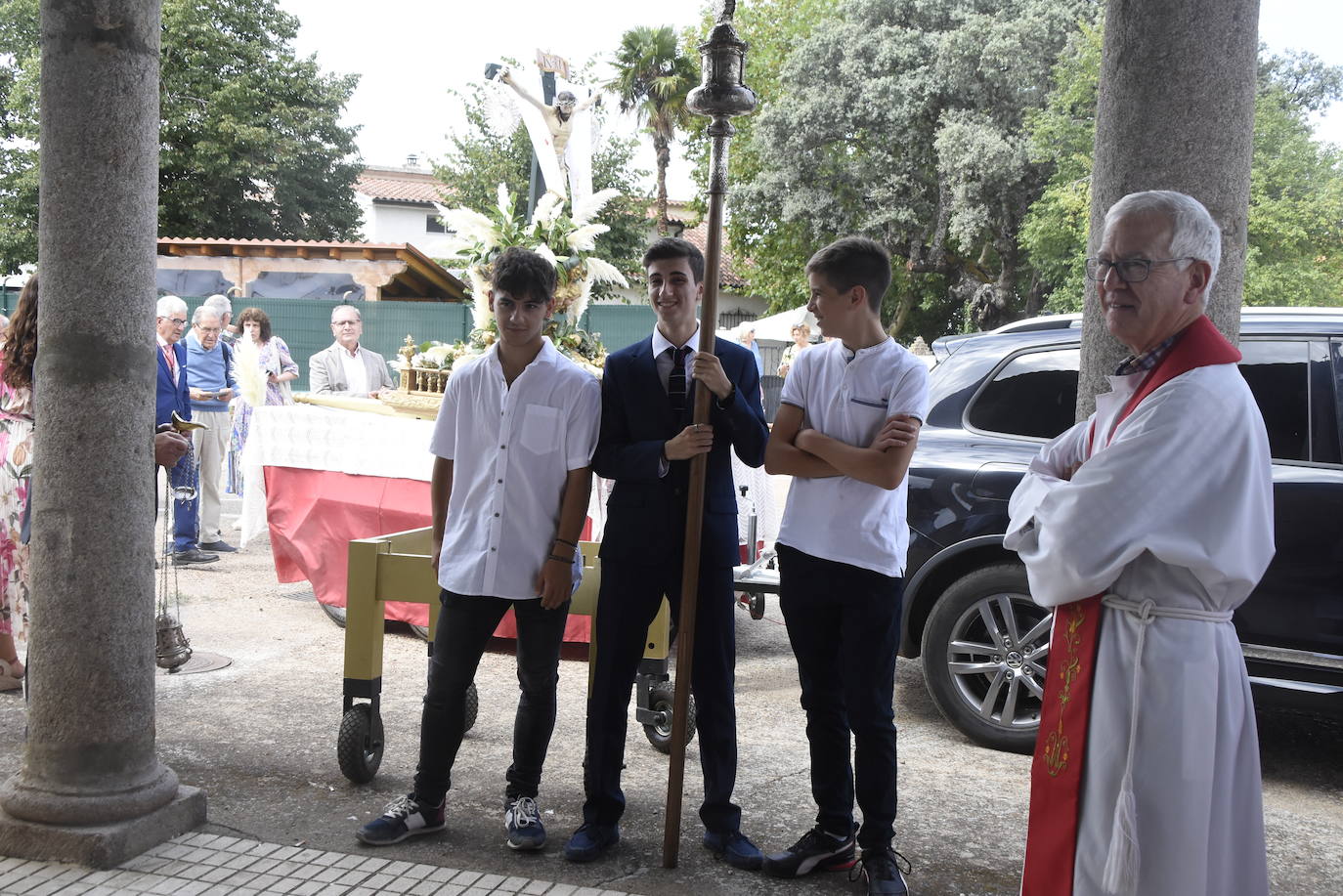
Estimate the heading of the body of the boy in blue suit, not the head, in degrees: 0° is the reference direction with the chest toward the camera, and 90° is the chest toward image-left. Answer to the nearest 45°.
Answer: approximately 0°

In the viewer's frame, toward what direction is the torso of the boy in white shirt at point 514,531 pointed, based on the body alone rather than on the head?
toward the camera

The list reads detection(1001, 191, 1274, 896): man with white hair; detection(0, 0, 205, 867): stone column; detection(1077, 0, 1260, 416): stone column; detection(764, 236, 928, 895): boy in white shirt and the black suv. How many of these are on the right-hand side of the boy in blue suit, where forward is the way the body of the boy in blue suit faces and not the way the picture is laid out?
1

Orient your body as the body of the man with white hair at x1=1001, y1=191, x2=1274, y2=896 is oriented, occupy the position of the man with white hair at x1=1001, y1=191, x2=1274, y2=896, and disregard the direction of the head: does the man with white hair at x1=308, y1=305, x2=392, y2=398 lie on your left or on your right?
on your right

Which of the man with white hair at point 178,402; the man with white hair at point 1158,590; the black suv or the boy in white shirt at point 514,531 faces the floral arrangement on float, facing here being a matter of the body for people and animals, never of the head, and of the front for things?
the man with white hair at point 178,402

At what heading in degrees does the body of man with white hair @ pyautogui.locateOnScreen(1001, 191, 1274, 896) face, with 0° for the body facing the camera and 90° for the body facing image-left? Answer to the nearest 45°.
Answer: approximately 45°

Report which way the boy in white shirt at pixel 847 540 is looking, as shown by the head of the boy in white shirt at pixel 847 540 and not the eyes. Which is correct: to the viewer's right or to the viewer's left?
to the viewer's left

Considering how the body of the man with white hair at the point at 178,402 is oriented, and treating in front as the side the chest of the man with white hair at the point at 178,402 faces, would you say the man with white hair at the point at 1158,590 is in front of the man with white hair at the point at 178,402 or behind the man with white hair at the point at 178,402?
in front

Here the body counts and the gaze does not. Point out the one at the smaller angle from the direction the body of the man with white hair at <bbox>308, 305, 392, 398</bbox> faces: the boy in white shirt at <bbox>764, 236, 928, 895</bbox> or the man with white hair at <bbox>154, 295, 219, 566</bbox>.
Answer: the boy in white shirt

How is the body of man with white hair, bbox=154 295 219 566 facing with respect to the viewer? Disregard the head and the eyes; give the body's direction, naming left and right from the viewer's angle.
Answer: facing the viewer and to the right of the viewer

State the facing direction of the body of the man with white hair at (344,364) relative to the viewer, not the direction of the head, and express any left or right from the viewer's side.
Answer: facing the viewer

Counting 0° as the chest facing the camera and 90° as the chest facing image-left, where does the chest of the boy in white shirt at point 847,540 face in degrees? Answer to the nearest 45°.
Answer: approximately 45°

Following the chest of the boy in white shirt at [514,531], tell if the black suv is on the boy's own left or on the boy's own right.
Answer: on the boy's own left

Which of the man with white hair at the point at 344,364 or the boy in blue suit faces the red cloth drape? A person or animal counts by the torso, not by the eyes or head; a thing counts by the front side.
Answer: the man with white hair

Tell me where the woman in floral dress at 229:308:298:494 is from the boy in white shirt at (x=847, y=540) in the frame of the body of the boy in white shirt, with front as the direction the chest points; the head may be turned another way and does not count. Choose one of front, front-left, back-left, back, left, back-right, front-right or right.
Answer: right
